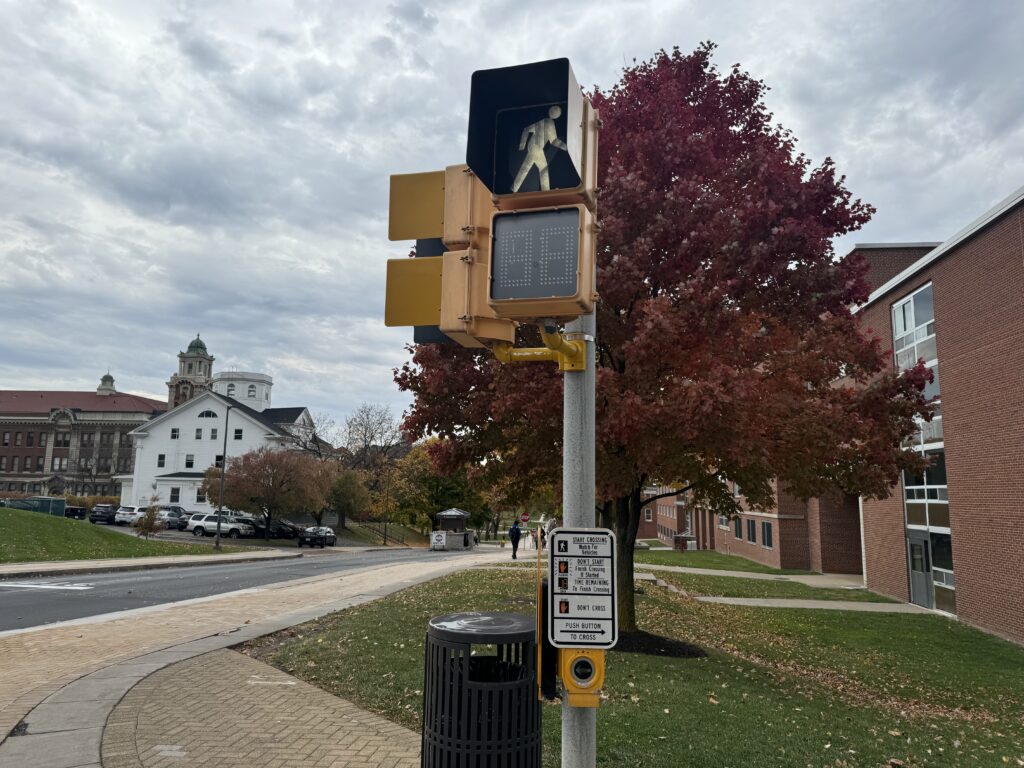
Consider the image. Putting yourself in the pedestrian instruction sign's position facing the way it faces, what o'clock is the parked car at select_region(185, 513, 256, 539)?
The parked car is roughly at 5 o'clock from the pedestrian instruction sign.

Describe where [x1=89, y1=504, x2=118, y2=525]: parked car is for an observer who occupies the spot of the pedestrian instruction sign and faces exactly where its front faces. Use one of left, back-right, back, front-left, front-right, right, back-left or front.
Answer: back-right

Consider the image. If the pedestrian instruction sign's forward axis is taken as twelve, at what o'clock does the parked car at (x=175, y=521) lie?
The parked car is roughly at 5 o'clock from the pedestrian instruction sign.

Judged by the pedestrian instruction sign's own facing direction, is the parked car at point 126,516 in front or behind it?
behind

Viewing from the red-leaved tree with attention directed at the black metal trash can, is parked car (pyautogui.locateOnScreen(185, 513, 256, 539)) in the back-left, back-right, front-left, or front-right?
back-right

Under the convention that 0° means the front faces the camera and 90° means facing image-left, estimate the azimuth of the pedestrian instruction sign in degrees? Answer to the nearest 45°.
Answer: approximately 0°

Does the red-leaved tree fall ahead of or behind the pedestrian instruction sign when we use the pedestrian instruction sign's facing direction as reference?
behind

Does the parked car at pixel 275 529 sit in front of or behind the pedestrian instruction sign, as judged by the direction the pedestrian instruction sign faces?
behind
